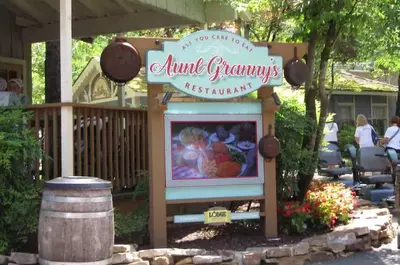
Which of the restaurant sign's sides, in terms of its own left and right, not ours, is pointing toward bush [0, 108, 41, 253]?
right

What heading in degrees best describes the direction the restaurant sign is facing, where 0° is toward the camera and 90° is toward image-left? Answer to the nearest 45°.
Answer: approximately 0°
